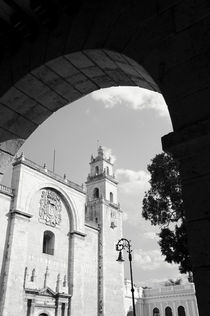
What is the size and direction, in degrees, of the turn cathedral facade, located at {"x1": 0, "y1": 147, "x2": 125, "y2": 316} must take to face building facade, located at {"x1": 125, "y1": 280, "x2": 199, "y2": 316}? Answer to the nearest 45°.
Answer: approximately 90° to its left

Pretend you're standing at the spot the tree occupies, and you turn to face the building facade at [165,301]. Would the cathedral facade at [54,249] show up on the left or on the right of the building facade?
left

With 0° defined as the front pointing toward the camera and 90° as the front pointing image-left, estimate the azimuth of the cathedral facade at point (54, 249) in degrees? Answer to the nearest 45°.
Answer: approximately 315°
